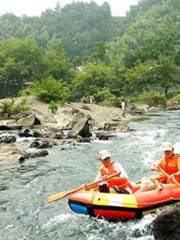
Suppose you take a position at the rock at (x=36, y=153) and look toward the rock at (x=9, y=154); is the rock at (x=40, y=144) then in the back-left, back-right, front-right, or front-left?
back-right

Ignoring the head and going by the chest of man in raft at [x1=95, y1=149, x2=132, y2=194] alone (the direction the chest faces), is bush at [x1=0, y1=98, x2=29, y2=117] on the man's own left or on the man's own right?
on the man's own right
